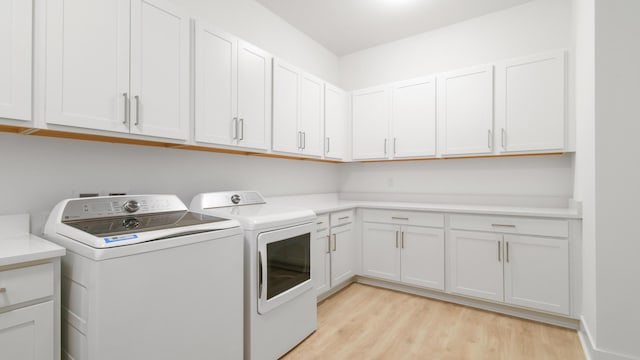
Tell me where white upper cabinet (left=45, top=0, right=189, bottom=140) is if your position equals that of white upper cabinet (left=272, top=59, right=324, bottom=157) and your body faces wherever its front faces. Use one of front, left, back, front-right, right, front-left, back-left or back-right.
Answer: right

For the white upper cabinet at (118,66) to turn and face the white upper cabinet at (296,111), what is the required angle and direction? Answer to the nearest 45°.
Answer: approximately 45° to its left

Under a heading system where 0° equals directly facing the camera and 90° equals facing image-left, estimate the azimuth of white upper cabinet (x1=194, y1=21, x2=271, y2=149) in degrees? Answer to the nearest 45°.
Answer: approximately 315°

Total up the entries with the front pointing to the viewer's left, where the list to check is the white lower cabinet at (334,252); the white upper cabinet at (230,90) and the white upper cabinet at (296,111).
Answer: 0

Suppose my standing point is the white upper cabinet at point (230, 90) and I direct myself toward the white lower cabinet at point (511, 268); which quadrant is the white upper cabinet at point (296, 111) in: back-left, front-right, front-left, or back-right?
front-left

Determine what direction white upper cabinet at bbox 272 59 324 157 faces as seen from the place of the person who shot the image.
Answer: facing the viewer and to the right of the viewer

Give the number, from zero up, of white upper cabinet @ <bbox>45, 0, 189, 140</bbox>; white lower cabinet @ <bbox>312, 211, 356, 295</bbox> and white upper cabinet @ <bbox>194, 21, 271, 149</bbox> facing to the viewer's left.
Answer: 0

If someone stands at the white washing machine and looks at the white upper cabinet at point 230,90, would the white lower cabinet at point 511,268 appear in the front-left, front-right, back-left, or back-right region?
front-right

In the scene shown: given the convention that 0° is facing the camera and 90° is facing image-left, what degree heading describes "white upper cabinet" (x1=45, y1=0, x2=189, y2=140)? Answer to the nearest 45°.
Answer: approximately 315°

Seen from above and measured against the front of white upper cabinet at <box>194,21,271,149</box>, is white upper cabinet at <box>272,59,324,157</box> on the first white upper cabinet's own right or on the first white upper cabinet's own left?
on the first white upper cabinet's own left

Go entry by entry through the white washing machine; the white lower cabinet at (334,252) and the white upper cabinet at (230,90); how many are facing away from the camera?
0

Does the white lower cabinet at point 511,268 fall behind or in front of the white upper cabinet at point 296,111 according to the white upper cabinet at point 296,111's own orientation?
in front
